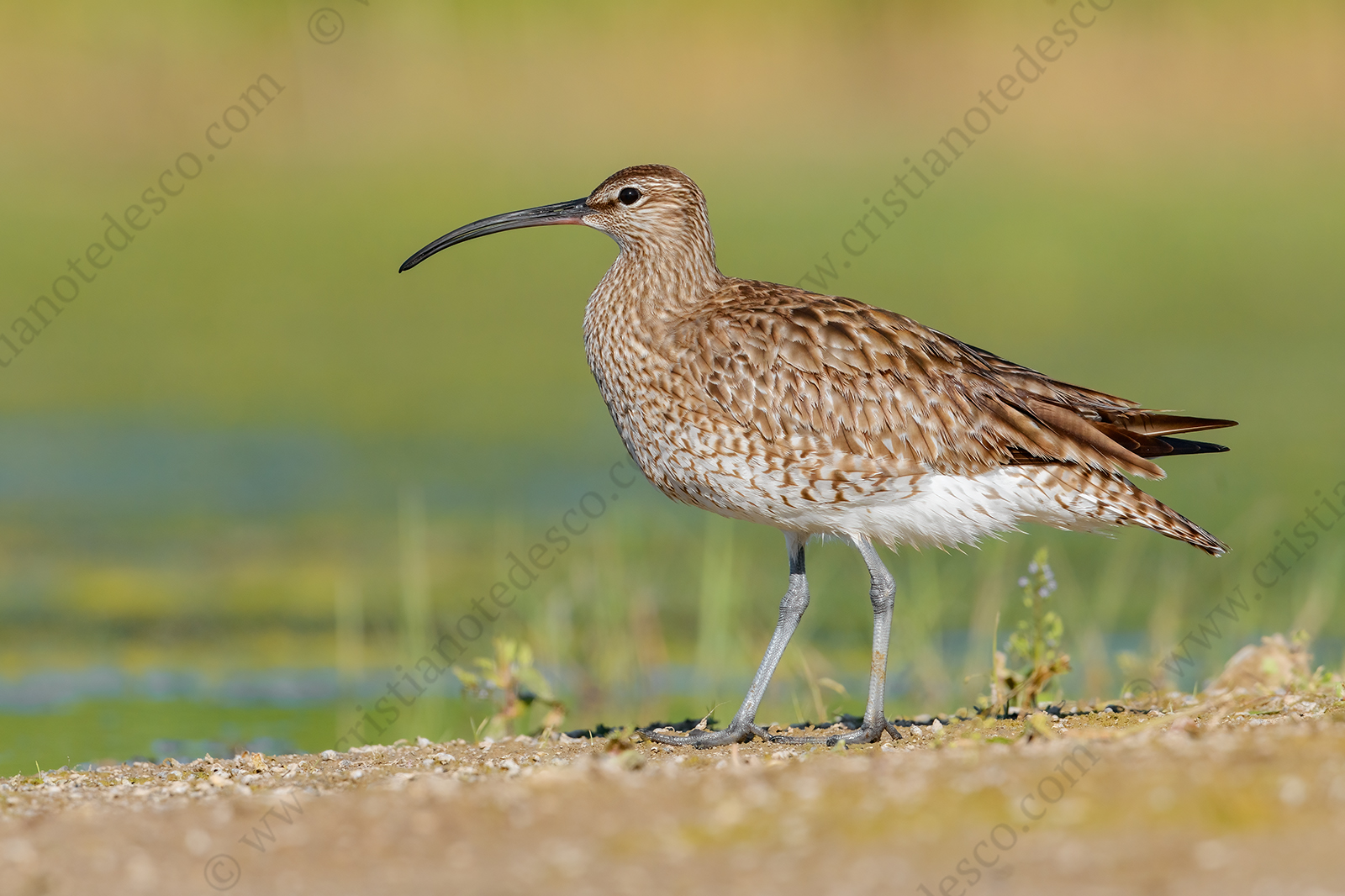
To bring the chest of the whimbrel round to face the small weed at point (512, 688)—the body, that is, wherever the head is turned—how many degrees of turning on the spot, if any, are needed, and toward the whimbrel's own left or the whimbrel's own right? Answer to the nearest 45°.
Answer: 0° — it already faces it

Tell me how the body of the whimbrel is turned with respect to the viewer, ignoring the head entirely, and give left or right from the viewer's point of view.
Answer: facing to the left of the viewer
